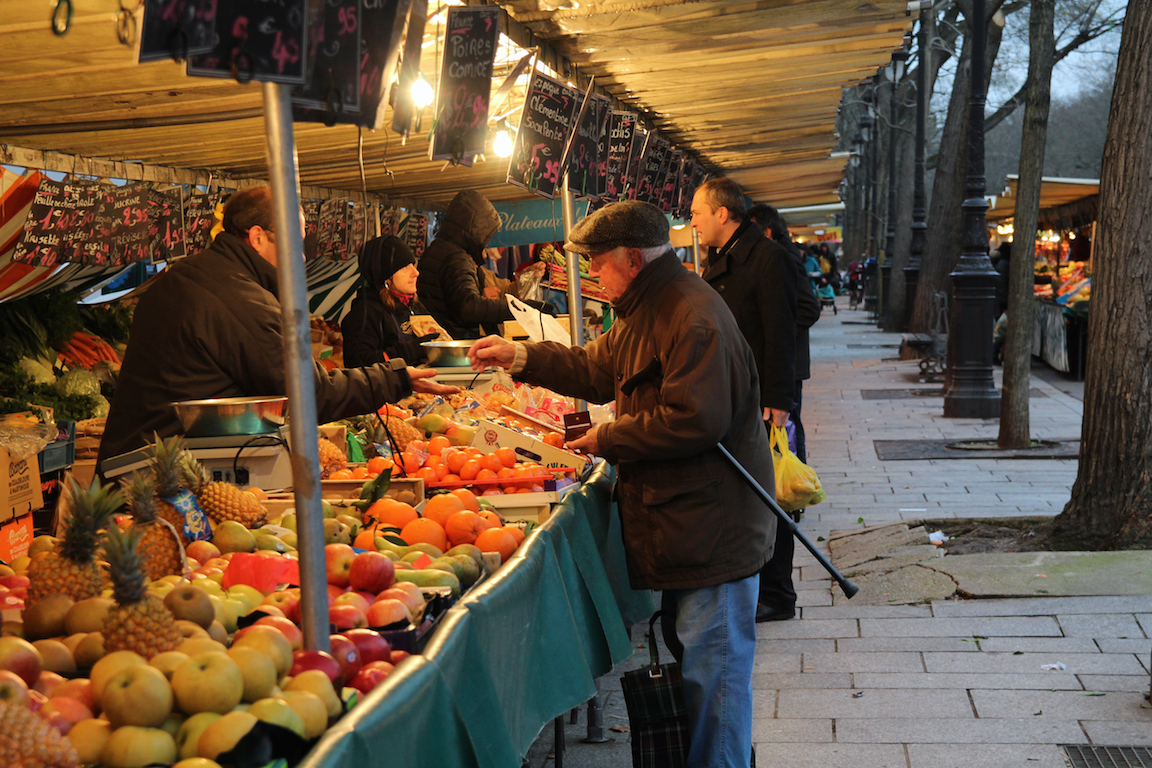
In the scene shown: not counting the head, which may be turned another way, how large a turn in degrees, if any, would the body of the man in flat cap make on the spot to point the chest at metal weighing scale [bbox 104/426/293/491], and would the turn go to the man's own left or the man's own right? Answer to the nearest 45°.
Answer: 0° — they already face it

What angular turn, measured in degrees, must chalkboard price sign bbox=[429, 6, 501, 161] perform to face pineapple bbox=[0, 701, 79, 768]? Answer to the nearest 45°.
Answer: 0° — it already faces it

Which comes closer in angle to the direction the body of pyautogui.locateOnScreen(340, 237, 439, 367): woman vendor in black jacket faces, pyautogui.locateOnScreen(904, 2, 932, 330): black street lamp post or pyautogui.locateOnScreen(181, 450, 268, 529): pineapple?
the pineapple

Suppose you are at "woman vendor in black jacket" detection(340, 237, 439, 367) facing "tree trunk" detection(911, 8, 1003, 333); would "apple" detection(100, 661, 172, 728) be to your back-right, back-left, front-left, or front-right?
back-right

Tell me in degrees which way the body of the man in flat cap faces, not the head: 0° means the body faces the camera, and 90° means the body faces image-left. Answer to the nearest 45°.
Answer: approximately 90°

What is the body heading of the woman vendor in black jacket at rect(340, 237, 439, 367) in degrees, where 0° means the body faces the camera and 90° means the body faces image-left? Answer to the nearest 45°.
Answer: approximately 270°

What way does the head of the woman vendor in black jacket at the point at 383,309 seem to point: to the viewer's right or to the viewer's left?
to the viewer's right

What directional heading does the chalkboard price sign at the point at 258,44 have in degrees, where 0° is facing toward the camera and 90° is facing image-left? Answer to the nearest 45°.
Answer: approximately 0°
